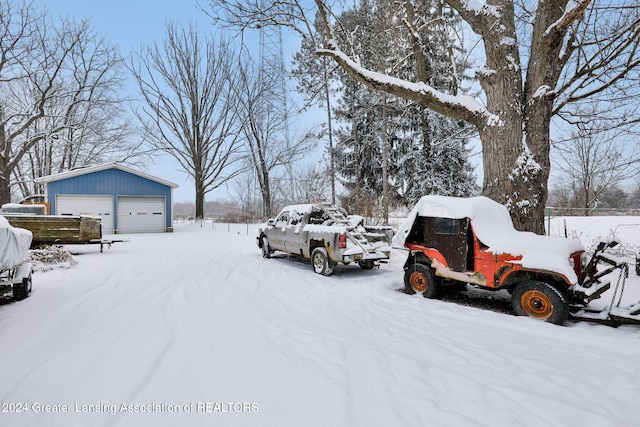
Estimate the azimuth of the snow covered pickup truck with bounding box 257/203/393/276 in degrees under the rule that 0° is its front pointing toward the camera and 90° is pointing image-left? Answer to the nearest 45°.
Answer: approximately 135°

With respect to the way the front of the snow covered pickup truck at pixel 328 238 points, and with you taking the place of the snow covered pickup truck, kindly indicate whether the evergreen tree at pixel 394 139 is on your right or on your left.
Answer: on your right

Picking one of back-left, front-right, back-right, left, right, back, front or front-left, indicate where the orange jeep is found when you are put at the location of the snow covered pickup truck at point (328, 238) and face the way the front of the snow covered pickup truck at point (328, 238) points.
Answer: back
